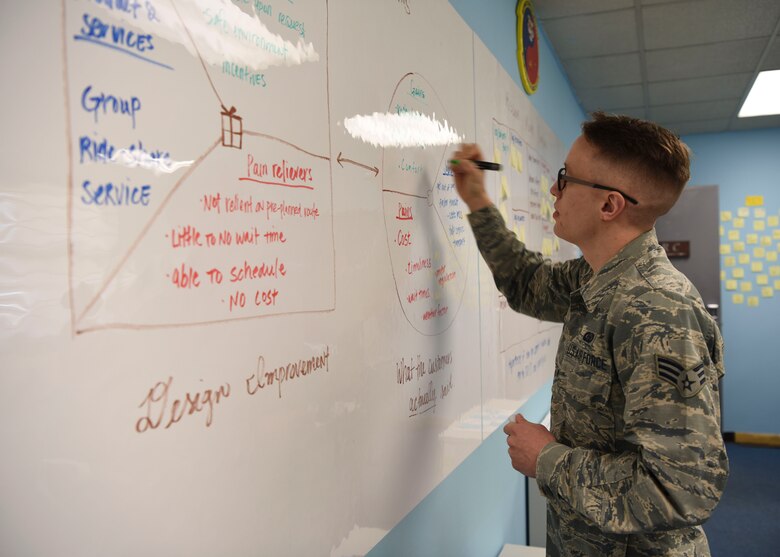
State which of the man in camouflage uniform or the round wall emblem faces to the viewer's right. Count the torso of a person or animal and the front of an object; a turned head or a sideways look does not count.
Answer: the round wall emblem

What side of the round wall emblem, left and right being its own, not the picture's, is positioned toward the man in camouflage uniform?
right

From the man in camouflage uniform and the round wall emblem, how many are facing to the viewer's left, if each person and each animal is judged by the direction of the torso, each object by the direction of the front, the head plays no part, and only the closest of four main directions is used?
1

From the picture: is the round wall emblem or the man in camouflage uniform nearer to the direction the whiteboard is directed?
the man in camouflage uniform

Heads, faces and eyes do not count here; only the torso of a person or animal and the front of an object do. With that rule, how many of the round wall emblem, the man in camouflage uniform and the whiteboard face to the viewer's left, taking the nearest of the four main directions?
1

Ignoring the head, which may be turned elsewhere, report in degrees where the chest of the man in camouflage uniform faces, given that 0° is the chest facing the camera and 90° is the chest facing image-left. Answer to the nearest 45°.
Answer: approximately 90°

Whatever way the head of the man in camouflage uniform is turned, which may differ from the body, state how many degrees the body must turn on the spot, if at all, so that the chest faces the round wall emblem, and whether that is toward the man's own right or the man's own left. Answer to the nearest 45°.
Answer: approximately 90° to the man's own right

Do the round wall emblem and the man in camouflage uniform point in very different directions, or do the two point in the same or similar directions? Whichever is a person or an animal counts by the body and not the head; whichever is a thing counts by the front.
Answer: very different directions

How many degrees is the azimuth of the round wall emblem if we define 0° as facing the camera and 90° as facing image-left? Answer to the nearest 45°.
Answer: approximately 270°

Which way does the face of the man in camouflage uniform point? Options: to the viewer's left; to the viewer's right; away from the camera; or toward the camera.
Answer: to the viewer's left

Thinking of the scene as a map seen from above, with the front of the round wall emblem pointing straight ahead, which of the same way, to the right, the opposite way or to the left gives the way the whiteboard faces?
the same way
